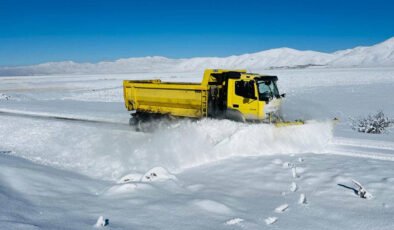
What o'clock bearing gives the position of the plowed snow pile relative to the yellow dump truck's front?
The plowed snow pile is roughly at 3 o'clock from the yellow dump truck.

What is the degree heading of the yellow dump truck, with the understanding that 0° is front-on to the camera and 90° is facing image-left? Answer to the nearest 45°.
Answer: approximately 315°
